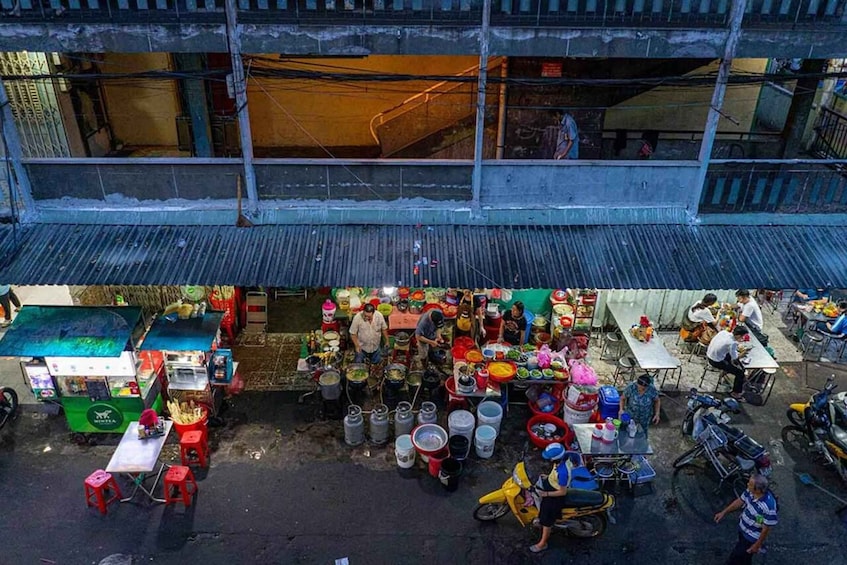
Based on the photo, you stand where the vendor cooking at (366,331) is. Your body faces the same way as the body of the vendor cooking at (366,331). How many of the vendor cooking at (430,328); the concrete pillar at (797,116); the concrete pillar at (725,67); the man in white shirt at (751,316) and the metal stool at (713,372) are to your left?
5

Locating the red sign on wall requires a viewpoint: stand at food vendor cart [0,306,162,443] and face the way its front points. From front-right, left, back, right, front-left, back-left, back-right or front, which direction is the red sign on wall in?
left

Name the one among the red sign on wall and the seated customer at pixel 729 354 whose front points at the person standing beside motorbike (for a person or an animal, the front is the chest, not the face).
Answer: the red sign on wall

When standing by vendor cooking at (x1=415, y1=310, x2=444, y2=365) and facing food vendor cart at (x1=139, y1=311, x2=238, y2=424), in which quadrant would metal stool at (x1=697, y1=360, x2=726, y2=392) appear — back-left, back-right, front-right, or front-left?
back-left

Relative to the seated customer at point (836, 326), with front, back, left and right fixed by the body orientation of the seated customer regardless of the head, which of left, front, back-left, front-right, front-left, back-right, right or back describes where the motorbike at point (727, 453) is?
left

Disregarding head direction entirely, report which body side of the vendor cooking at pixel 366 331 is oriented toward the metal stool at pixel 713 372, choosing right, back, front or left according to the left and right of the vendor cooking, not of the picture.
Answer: left

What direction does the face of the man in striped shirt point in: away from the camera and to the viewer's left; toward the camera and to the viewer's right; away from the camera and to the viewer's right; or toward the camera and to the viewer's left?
toward the camera and to the viewer's left

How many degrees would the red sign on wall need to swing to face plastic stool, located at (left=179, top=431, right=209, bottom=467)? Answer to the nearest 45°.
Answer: approximately 45° to its right

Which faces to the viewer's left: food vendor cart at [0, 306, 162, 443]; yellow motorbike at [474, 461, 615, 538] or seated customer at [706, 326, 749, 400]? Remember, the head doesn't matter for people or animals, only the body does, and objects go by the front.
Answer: the yellow motorbike

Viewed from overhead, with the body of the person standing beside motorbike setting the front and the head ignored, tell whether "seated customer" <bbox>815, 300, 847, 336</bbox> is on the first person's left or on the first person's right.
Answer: on the first person's right

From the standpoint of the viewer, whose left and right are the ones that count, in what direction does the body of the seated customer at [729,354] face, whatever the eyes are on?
facing to the right of the viewer

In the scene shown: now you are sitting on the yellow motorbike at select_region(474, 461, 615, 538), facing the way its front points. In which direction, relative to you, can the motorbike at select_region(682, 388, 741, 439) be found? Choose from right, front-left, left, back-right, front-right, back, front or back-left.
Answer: back-right

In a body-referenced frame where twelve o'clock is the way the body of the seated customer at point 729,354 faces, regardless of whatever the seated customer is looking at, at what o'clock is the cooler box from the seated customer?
The cooler box is roughly at 4 o'clock from the seated customer.
